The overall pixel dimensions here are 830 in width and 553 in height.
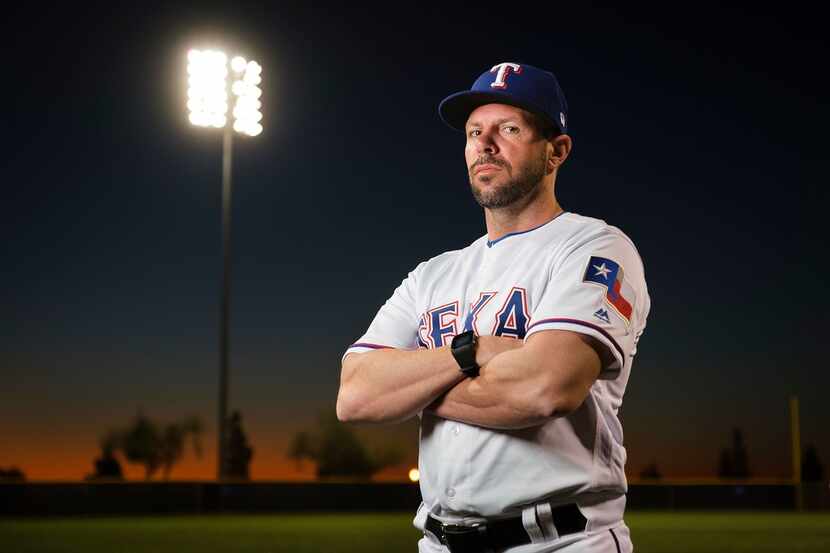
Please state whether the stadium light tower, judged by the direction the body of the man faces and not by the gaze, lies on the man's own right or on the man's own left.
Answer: on the man's own right

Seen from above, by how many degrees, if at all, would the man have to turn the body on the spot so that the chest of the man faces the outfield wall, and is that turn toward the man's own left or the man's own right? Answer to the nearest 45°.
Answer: approximately 135° to the man's own right

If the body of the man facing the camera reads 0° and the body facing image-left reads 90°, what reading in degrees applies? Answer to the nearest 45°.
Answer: approximately 45°
